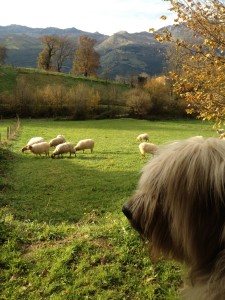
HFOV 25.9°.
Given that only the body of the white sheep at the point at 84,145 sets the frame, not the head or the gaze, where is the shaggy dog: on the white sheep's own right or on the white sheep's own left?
on the white sheep's own left

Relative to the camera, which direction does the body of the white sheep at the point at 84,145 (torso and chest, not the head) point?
to the viewer's left

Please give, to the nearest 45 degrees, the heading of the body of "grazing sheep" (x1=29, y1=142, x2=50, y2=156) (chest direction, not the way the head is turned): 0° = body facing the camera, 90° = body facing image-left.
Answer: approximately 90°

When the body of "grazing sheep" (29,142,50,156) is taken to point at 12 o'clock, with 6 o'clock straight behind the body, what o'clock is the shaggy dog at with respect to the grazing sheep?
The shaggy dog is roughly at 9 o'clock from the grazing sheep.
